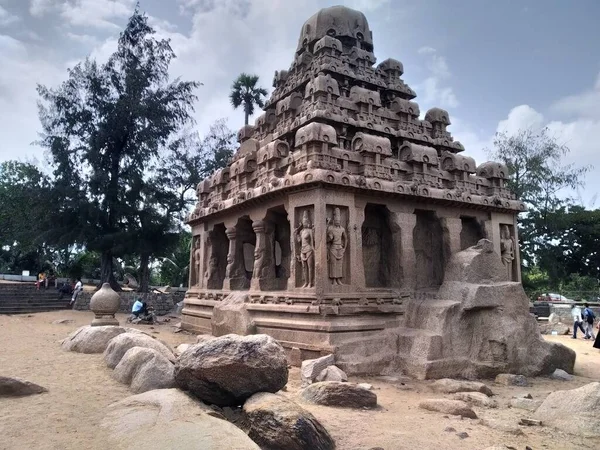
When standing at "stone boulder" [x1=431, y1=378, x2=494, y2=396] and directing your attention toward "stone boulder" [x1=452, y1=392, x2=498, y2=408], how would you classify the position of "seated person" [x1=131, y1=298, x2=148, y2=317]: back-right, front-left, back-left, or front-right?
back-right
